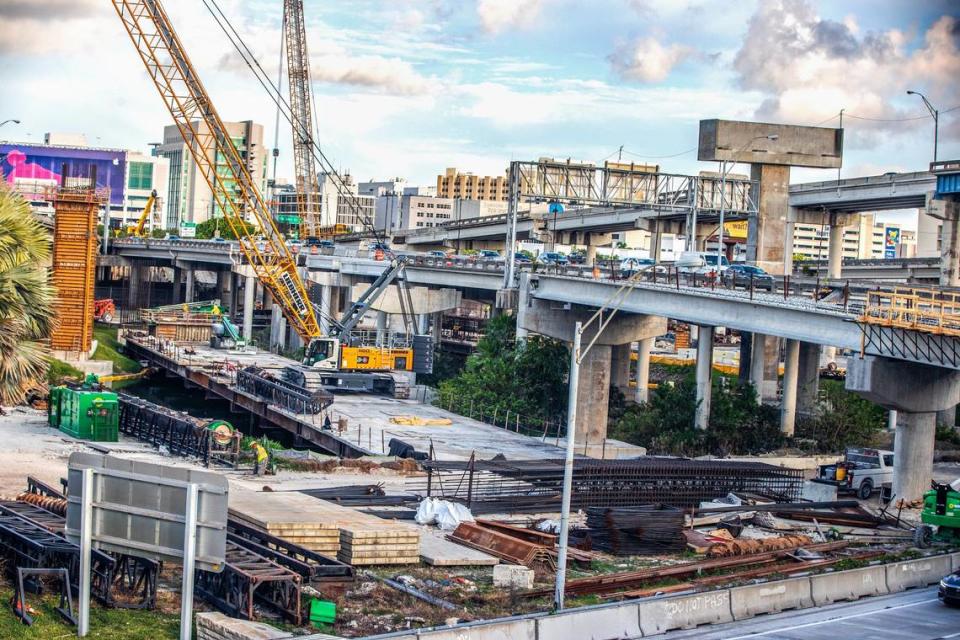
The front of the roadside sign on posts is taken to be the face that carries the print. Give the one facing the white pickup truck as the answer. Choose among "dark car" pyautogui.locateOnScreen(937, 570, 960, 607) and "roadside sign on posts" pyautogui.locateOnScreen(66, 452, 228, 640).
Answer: the roadside sign on posts

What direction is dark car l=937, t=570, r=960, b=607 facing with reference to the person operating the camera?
facing the viewer and to the left of the viewer

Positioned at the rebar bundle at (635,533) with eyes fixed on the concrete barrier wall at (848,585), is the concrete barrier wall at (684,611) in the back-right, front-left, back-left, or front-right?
front-right

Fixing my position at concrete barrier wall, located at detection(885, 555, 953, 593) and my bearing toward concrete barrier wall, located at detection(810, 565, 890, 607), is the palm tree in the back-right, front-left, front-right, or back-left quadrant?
front-right

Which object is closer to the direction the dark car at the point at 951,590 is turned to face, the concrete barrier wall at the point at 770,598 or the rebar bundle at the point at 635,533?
the concrete barrier wall

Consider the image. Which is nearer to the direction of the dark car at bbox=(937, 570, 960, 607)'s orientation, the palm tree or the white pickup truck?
the palm tree

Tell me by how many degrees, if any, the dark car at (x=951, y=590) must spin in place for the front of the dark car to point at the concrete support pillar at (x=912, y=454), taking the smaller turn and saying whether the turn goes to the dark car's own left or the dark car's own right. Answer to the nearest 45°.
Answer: approximately 135° to the dark car's own right

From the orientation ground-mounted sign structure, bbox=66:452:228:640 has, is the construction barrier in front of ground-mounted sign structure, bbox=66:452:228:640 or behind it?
in front

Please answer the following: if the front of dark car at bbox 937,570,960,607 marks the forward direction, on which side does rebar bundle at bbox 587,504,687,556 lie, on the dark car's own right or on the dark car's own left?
on the dark car's own right

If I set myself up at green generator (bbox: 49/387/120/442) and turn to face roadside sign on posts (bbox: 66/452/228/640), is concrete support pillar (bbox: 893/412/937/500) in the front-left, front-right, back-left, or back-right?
front-left

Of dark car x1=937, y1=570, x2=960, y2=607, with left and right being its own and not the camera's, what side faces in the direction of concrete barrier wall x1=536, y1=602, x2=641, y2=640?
front

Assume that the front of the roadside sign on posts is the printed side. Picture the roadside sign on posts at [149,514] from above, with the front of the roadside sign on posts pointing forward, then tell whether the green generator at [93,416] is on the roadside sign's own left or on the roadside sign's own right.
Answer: on the roadside sign's own left

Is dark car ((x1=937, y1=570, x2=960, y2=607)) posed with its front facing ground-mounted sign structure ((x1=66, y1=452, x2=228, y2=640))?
yes

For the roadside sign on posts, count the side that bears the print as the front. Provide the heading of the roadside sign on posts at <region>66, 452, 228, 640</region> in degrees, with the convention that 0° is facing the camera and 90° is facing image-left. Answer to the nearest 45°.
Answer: approximately 225°

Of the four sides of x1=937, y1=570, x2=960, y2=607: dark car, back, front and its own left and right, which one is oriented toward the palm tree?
front

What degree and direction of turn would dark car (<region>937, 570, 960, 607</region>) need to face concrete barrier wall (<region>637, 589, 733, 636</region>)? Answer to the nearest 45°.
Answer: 0° — it already faces it

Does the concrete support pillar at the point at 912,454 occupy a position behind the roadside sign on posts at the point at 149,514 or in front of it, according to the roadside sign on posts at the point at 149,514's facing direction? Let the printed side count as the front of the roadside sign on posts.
in front
